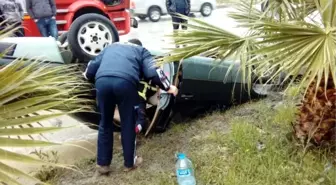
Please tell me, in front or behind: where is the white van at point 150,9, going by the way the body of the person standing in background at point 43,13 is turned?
behind

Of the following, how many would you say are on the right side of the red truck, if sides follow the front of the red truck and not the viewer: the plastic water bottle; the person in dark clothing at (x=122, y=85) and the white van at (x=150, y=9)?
2

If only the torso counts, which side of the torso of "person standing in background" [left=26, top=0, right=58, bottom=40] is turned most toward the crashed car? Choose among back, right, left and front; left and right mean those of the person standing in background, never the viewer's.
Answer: front

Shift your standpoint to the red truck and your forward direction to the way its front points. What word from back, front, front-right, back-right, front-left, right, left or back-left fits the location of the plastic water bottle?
right

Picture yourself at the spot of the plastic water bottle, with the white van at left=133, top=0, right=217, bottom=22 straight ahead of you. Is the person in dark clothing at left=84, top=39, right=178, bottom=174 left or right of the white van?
left

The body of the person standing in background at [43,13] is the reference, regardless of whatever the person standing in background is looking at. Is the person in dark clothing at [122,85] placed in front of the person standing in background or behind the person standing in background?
in front

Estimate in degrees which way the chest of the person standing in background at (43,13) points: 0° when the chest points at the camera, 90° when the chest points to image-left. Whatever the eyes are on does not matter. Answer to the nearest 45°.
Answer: approximately 0°

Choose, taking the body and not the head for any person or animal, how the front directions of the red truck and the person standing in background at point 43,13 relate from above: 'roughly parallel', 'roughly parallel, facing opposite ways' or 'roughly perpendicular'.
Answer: roughly perpendicular

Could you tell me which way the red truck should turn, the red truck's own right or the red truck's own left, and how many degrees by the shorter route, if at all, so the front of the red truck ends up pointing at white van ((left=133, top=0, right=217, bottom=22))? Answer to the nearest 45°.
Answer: approximately 90° to the red truck's own left

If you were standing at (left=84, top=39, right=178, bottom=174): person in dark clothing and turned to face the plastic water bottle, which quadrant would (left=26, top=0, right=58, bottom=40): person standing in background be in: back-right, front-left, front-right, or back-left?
back-left

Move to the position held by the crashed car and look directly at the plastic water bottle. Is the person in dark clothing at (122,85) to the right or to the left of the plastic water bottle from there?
right
